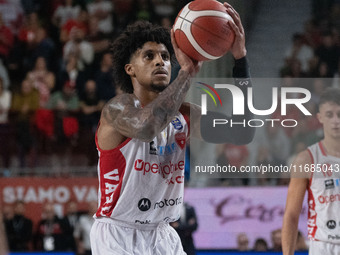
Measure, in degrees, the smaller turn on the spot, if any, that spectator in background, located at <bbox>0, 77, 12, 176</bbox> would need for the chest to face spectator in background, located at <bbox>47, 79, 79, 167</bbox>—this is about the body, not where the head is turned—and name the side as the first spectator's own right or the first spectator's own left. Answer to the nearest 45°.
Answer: approximately 90° to the first spectator's own left

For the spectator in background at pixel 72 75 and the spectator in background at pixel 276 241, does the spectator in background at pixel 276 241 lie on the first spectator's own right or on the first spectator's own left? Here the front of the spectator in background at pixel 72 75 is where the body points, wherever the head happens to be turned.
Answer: on the first spectator's own left

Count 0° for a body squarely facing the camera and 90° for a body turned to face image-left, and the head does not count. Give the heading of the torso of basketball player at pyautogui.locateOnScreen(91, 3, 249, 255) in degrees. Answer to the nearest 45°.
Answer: approximately 315°

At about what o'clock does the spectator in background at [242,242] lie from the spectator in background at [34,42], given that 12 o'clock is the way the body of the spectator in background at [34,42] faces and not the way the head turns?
the spectator in background at [242,242] is roughly at 11 o'clock from the spectator in background at [34,42].

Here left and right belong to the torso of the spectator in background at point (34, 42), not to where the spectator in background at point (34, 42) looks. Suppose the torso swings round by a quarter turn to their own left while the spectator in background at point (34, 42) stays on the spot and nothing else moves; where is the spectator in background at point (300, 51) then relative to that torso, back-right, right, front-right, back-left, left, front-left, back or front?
front-right
